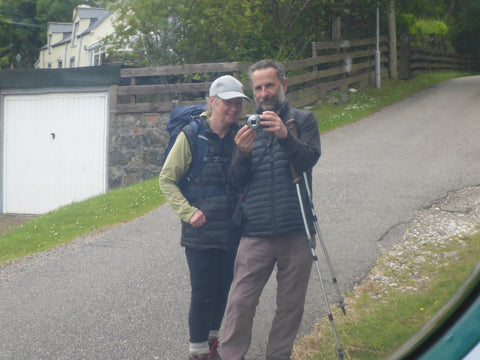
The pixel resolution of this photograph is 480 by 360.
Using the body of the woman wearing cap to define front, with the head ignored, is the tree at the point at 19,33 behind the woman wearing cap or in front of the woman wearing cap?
behind

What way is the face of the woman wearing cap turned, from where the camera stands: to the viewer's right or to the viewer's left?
to the viewer's right

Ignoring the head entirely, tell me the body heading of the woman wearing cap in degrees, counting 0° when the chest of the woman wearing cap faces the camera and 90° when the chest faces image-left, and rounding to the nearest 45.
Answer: approximately 315°
